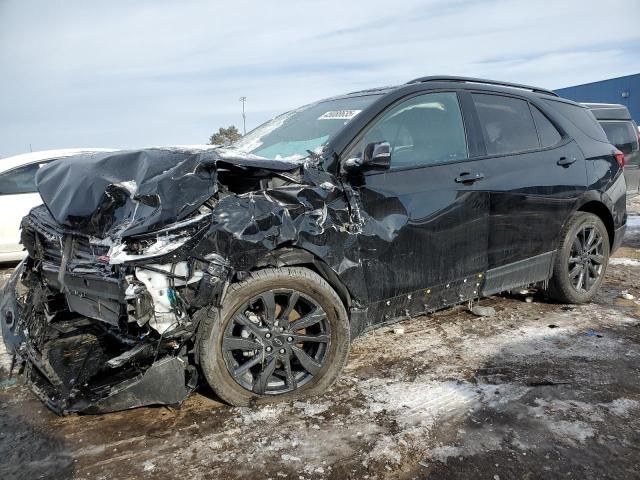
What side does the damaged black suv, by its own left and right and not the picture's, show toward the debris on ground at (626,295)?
back

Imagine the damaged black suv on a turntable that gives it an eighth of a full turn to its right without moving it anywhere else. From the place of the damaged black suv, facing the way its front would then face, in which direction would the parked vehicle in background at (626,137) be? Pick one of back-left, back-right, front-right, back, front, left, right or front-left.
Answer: back-right

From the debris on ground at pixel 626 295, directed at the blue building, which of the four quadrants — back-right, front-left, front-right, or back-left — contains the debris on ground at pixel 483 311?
back-left

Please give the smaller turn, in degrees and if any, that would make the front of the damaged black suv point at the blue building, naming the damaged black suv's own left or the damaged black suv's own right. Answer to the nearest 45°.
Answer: approximately 180°

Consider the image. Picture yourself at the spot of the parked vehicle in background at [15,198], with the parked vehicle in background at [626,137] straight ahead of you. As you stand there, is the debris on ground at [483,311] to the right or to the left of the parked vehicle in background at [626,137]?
right

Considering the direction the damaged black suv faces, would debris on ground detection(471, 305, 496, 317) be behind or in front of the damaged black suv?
behind

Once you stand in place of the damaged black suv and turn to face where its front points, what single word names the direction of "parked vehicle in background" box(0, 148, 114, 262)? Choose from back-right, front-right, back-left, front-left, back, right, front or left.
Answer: right

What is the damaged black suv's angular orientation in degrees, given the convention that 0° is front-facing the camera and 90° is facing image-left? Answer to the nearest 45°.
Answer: approximately 45°
